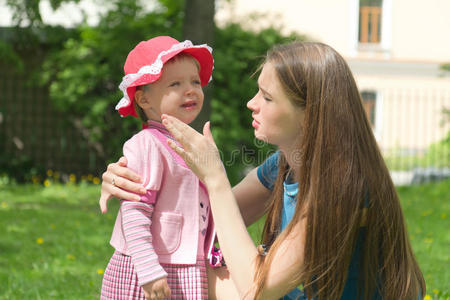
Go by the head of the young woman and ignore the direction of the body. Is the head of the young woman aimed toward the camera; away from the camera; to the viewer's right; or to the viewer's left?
to the viewer's left

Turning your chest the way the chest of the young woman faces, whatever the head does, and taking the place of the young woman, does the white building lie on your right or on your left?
on your right

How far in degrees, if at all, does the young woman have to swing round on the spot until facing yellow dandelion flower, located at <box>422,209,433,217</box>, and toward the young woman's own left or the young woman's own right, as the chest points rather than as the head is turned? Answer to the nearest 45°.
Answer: approximately 90° to the young woman's own right

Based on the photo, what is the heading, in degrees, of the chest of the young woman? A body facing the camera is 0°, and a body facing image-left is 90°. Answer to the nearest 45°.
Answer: approximately 90°
